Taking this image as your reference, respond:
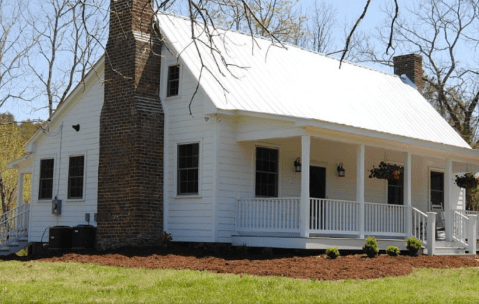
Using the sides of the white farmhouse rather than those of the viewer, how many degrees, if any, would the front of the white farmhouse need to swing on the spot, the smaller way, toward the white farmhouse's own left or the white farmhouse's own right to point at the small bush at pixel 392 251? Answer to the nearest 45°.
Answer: approximately 45° to the white farmhouse's own left

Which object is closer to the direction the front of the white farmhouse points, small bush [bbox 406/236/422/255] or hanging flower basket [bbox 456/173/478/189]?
the small bush

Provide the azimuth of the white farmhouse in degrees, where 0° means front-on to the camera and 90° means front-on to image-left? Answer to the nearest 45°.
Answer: approximately 315°

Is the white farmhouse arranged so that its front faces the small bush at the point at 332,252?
yes

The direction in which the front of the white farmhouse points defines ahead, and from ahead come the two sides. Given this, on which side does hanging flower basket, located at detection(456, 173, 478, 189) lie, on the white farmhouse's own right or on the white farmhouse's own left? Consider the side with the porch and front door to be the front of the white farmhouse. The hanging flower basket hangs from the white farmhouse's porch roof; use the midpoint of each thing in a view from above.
on the white farmhouse's own left

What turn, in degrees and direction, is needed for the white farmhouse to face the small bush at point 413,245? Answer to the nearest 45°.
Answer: approximately 45° to its left

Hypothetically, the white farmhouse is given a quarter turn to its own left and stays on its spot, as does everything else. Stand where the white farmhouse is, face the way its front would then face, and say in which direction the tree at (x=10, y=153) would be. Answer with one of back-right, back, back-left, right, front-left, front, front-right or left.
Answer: left

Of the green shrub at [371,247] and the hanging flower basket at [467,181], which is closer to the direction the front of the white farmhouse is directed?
the green shrub
